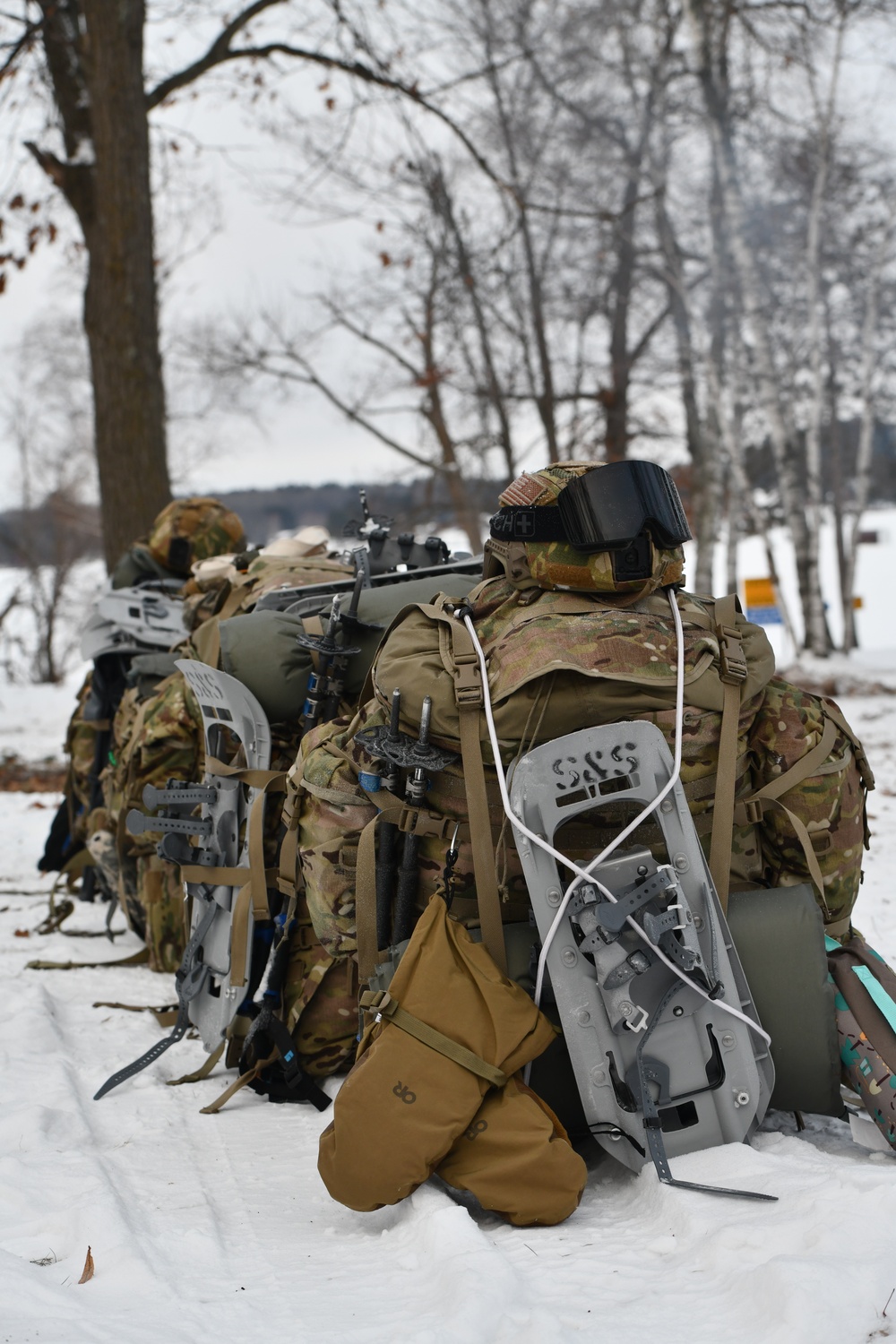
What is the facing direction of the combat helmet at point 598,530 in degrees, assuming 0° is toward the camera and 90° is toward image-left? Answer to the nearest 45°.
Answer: approximately 315°

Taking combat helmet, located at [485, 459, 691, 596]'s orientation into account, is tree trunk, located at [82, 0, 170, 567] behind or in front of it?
behind
